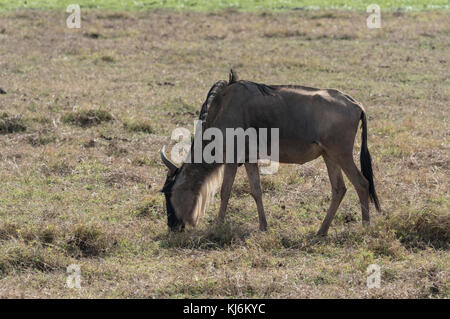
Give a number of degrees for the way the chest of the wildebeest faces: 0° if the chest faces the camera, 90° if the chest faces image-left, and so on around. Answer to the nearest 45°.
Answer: approximately 90°
